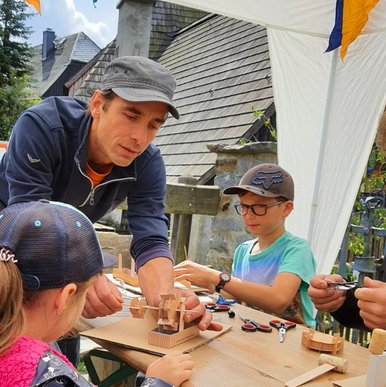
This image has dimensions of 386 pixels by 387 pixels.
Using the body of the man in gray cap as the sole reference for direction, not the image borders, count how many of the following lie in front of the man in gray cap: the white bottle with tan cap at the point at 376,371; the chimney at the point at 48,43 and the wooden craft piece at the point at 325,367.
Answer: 2

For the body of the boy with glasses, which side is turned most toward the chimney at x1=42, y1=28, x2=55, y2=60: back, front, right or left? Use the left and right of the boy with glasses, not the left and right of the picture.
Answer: right

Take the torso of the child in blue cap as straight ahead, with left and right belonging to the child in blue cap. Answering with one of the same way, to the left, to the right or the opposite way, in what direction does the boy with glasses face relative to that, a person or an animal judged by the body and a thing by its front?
the opposite way

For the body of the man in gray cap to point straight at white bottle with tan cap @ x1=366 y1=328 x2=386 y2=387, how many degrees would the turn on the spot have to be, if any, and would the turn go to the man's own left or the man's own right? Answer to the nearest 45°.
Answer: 0° — they already face it

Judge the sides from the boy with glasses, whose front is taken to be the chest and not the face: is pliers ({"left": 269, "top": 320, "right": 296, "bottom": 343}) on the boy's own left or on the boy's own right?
on the boy's own left

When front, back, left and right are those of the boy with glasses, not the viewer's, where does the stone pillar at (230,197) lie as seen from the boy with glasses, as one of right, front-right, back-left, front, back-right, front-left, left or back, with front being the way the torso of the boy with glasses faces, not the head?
back-right

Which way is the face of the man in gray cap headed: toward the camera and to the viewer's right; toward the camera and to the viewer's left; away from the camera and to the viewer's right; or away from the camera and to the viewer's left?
toward the camera and to the viewer's right

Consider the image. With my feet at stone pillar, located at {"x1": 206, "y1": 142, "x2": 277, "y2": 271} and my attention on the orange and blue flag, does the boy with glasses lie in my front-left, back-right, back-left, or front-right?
front-right

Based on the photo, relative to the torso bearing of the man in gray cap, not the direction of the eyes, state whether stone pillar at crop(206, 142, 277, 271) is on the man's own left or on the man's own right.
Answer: on the man's own left

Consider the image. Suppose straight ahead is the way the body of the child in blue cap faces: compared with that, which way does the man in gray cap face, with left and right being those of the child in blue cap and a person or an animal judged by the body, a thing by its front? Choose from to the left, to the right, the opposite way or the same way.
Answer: to the right

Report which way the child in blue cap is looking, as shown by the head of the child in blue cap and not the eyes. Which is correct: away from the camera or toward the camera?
away from the camera

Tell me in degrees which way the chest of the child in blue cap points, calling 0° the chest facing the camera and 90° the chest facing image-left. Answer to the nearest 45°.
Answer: approximately 225°

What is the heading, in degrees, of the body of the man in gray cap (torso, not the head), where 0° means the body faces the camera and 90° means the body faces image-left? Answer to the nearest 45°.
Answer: approximately 315°

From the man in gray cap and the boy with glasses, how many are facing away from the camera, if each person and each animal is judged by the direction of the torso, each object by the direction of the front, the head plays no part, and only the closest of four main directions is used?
0

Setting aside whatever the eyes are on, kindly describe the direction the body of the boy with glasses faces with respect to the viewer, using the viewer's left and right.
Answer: facing the viewer and to the left of the viewer
